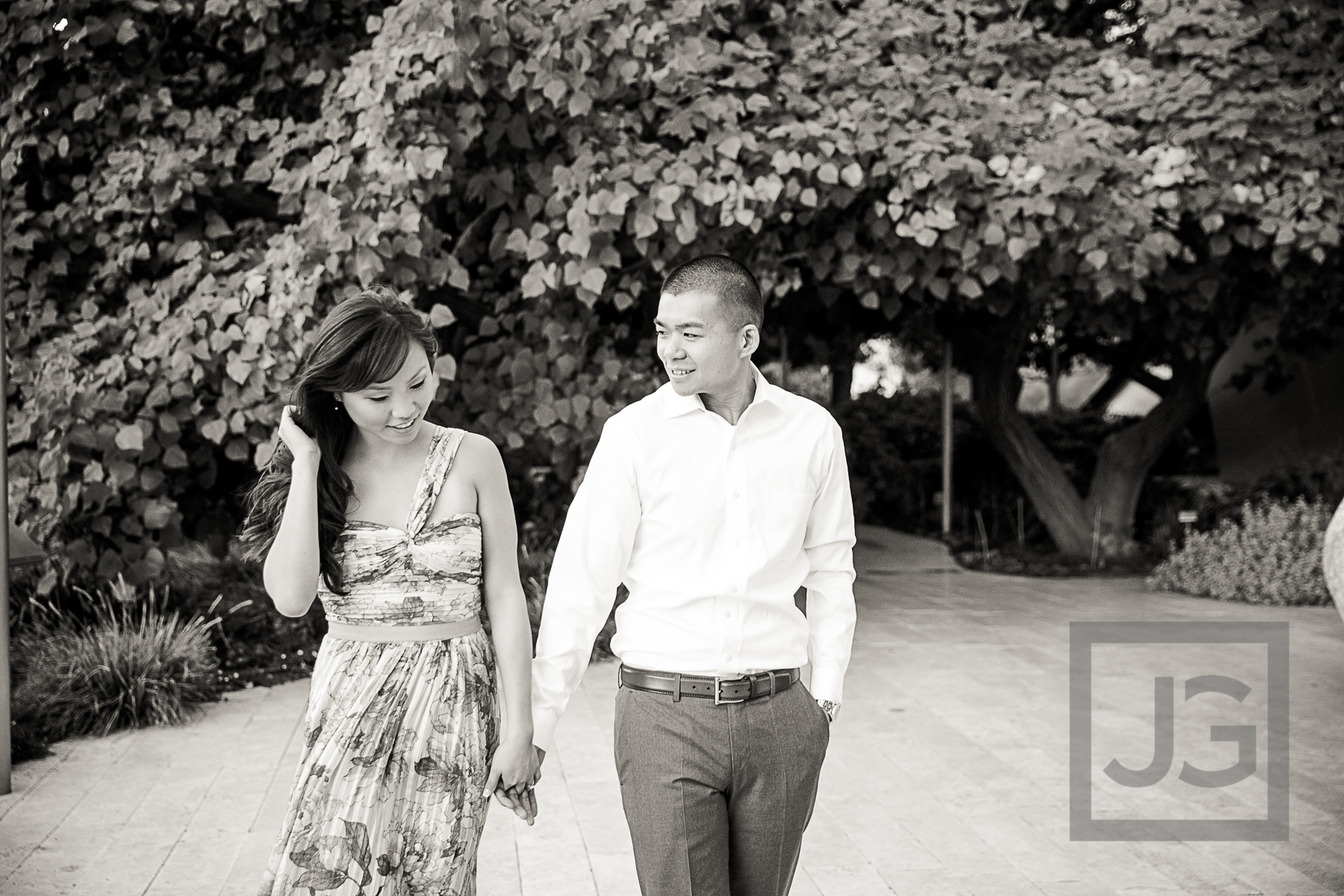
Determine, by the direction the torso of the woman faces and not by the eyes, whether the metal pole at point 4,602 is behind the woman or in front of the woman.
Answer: behind

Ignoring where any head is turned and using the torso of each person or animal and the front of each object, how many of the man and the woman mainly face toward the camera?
2

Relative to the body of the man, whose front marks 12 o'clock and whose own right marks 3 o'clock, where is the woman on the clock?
The woman is roughly at 3 o'clock from the man.

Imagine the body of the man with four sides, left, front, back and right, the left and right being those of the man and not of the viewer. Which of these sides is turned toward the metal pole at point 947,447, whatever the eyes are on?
back

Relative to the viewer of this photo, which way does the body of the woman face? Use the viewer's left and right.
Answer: facing the viewer

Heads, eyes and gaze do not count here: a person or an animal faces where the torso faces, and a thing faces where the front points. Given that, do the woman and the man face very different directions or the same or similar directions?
same or similar directions

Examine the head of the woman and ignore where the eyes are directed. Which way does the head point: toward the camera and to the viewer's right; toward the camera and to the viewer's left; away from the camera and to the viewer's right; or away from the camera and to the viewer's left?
toward the camera and to the viewer's right

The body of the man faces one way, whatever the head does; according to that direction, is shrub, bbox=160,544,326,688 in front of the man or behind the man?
behind

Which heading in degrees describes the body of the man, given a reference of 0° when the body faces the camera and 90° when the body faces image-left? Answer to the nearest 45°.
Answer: approximately 0°

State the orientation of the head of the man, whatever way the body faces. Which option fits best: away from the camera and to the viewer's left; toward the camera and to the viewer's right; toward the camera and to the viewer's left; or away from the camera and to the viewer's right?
toward the camera and to the viewer's left

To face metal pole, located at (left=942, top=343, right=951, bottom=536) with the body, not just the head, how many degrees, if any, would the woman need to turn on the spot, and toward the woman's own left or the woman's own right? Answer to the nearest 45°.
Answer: approximately 135° to the woman's own left

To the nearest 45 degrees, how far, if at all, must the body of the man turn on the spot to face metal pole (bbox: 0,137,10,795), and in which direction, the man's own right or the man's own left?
approximately 135° to the man's own right

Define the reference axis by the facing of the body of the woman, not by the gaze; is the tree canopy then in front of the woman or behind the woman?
behind

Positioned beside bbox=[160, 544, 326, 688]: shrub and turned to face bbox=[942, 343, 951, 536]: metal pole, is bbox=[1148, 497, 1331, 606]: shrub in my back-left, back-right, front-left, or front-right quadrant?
front-right
